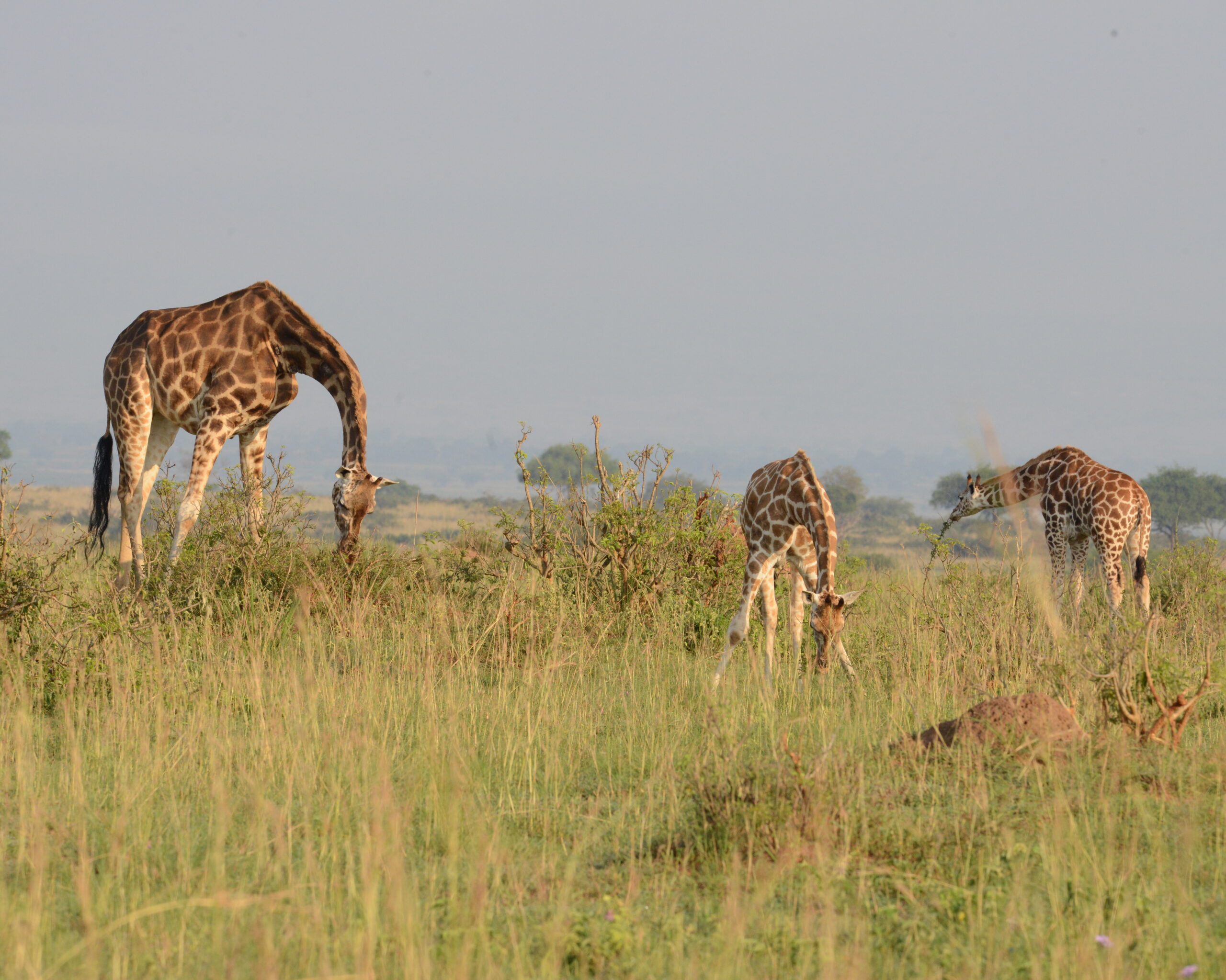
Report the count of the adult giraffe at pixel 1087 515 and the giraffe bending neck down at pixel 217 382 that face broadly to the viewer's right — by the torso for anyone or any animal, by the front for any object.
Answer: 1

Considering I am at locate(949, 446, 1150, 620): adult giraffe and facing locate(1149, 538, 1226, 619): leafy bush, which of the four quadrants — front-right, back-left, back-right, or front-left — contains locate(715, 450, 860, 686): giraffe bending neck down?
back-right

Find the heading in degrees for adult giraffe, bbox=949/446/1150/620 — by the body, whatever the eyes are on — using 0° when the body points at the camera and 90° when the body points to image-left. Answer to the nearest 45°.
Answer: approximately 135°

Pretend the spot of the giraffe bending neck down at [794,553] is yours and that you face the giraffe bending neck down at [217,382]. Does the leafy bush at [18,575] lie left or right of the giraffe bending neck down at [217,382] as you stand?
left

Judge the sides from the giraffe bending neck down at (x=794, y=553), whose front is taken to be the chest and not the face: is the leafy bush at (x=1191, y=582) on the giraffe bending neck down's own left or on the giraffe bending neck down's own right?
on the giraffe bending neck down's own left

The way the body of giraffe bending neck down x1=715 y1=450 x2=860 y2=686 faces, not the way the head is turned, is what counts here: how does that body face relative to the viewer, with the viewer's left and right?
facing the viewer and to the right of the viewer

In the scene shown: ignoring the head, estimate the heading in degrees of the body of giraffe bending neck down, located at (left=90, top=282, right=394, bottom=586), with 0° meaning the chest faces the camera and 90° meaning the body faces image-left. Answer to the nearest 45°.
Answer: approximately 270°

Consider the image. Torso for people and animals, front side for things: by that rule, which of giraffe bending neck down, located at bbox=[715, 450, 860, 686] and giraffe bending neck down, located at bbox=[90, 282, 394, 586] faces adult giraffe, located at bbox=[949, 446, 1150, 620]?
giraffe bending neck down, located at bbox=[90, 282, 394, 586]

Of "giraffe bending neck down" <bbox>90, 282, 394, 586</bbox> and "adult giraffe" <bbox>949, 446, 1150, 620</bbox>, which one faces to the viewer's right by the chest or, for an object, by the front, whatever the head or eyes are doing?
the giraffe bending neck down

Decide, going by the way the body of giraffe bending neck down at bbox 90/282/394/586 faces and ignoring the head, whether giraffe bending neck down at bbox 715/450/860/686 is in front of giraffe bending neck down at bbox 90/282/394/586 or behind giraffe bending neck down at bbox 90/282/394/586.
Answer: in front
